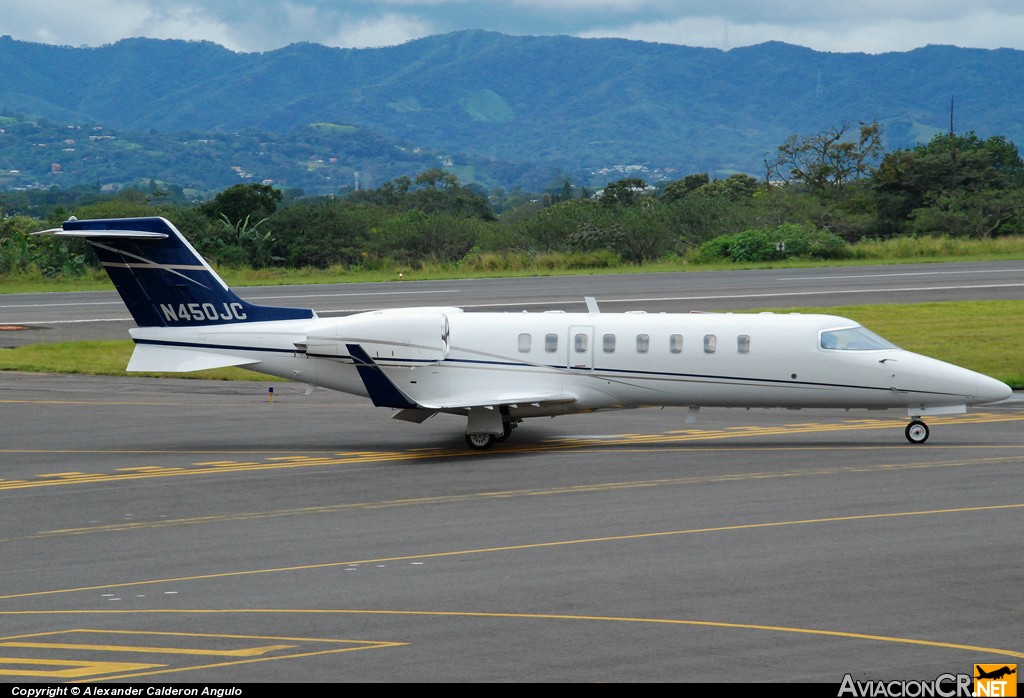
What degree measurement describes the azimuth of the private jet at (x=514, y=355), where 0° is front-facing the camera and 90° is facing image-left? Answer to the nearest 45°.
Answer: approximately 270°
